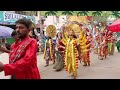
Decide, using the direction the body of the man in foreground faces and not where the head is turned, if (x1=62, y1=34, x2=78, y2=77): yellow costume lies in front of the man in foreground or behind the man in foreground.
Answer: behind

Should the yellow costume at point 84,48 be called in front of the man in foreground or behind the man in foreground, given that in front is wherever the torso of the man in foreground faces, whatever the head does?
behind
